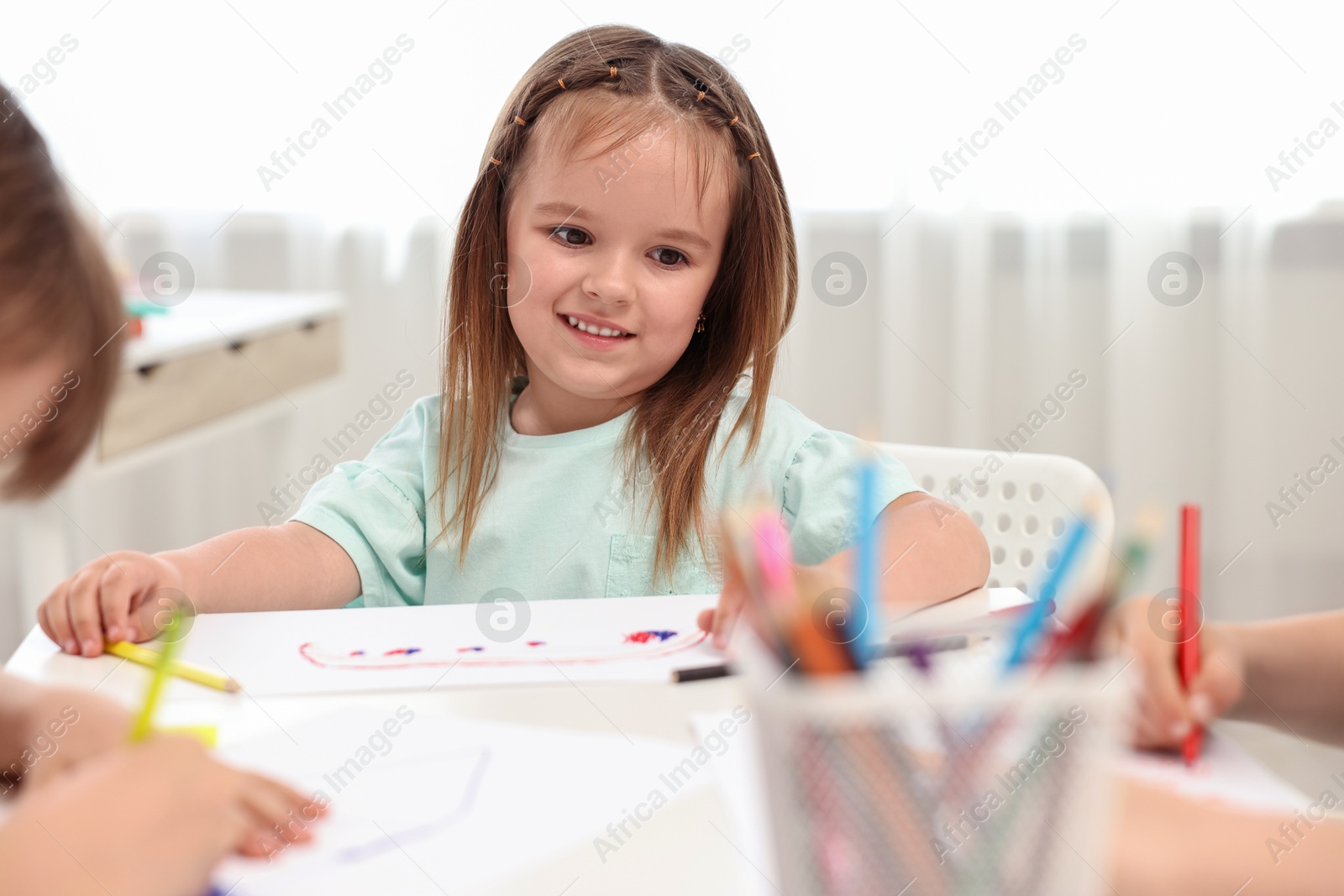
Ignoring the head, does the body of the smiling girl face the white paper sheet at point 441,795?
yes

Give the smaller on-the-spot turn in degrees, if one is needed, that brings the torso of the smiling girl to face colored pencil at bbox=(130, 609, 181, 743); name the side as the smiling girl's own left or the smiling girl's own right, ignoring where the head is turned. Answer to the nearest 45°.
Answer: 0° — they already face it

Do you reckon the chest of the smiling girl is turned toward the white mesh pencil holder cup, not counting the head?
yes

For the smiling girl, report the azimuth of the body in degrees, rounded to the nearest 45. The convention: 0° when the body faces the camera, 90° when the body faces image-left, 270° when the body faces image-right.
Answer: approximately 0°
